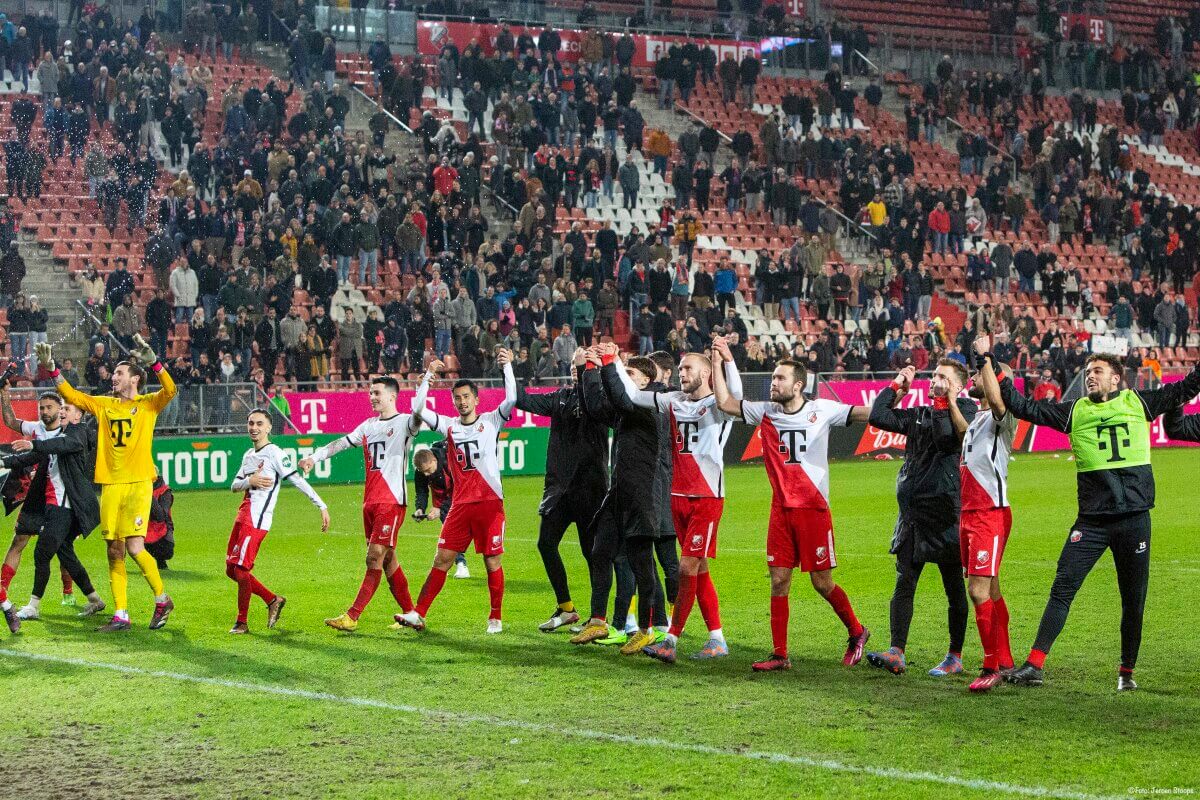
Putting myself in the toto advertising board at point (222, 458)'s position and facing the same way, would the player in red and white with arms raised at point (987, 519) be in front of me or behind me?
in front

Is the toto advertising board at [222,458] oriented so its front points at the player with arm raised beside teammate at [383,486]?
yes

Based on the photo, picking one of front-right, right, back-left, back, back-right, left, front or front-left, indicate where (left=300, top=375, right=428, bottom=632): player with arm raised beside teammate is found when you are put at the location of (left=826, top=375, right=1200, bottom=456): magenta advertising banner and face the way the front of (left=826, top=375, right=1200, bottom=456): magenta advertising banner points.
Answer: front

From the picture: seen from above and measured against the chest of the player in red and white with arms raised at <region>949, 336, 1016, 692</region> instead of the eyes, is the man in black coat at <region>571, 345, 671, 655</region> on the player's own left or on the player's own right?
on the player's own right

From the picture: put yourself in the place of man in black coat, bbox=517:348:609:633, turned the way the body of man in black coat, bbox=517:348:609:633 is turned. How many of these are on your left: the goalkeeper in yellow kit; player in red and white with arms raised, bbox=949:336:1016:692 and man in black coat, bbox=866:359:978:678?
2

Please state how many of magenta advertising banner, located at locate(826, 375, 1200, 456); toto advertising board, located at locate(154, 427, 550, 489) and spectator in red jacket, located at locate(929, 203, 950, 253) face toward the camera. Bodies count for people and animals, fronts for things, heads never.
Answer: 3

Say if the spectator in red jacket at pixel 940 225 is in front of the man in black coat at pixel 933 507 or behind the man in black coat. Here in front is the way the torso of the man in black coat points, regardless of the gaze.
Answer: behind

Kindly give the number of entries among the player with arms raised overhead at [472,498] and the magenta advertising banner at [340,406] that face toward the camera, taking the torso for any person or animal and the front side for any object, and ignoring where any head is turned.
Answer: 2

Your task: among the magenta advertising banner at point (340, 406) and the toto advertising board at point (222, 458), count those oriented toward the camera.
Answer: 2

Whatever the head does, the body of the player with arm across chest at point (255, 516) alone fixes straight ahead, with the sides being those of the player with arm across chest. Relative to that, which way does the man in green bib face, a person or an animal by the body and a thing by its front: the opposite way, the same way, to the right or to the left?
the same way

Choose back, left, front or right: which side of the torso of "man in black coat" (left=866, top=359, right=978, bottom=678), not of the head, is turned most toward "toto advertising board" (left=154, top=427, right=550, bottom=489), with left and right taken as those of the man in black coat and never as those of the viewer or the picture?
right

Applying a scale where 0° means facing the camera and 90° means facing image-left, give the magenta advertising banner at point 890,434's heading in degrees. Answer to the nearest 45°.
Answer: approximately 0°

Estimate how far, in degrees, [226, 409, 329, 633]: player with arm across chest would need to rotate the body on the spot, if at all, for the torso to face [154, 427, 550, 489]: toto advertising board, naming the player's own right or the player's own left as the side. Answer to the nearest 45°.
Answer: approximately 135° to the player's own right

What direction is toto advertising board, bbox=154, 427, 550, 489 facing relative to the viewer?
toward the camera

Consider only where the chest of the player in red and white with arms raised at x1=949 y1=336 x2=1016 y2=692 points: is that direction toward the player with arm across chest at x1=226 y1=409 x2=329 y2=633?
no
